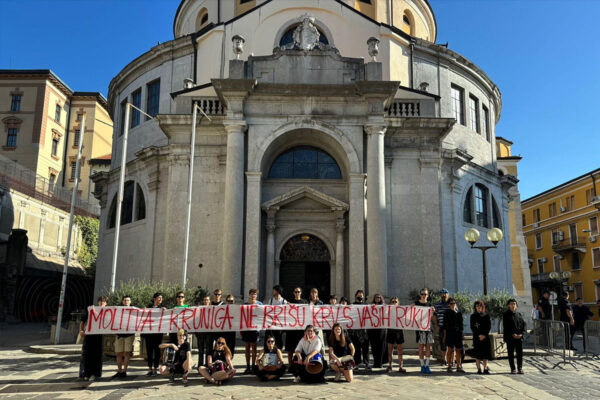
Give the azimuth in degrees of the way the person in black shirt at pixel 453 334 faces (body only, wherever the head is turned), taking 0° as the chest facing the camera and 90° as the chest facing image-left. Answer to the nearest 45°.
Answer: approximately 0°

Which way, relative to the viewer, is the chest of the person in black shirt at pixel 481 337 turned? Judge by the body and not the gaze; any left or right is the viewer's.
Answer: facing the viewer

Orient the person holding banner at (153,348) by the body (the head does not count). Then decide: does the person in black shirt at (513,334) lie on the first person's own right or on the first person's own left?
on the first person's own left

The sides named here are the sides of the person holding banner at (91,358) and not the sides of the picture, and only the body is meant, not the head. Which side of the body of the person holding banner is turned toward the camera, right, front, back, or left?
front

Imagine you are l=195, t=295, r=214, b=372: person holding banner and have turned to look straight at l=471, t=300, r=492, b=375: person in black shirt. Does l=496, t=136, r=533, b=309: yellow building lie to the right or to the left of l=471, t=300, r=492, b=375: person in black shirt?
left

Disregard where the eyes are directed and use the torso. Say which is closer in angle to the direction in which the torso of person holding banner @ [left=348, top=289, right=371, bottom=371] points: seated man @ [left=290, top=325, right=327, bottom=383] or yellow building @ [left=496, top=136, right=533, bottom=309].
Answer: the seated man

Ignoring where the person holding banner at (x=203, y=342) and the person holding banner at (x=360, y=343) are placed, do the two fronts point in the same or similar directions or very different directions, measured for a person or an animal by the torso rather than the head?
same or similar directions

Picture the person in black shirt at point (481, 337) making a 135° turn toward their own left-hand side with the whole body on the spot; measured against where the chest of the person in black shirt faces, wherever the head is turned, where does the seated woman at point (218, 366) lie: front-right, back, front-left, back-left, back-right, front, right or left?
back

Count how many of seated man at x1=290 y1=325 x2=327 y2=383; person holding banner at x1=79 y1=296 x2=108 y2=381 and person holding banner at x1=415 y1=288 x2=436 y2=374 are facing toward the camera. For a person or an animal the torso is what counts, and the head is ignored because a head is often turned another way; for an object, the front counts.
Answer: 3

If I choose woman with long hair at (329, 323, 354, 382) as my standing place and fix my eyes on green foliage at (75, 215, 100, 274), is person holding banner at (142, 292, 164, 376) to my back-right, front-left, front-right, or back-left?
front-left

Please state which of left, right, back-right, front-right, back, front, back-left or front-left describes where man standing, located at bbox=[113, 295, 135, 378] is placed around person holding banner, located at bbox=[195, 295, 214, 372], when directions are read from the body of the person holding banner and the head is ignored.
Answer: right

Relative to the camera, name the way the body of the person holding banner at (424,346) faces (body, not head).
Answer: toward the camera

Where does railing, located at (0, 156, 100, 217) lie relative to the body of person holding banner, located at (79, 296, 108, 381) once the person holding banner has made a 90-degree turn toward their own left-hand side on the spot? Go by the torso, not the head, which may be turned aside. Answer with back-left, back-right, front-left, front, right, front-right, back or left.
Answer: left

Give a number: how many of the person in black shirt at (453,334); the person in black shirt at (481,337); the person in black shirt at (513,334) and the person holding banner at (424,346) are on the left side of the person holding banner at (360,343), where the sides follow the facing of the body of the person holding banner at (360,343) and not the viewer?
4

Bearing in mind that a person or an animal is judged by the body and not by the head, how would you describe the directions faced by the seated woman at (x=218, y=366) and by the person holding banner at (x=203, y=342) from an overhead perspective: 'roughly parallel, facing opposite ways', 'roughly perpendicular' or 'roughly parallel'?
roughly parallel

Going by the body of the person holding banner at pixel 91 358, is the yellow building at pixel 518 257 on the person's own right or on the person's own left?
on the person's own left

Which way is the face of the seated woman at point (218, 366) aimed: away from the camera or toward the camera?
toward the camera

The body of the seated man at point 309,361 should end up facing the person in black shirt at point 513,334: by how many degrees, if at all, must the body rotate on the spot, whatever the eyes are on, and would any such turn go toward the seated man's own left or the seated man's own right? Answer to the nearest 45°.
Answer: approximately 90° to the seated man's own left
